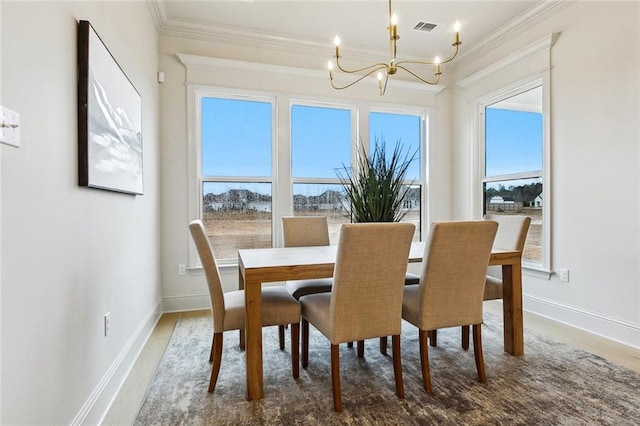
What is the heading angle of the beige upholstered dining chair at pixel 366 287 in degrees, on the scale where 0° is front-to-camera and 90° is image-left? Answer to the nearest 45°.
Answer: approximately 135°

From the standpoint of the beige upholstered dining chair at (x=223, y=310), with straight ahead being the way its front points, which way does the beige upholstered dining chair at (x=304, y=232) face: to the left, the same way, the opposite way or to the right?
to the right

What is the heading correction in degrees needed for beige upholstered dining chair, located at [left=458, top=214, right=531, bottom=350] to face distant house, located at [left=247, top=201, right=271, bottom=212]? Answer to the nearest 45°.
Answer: approximately 45° to its right

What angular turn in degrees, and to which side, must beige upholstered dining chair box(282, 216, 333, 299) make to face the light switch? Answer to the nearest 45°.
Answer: approximately 45° to its right

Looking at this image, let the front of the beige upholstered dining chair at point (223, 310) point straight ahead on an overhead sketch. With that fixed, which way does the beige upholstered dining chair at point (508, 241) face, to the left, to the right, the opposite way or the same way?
the opposite way

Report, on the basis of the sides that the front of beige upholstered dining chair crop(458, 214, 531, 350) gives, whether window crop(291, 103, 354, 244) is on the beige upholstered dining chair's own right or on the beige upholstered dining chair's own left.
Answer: on the beige upholstered dining chair's own right

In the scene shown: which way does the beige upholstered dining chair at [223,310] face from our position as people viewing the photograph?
facing to the right of the viewer

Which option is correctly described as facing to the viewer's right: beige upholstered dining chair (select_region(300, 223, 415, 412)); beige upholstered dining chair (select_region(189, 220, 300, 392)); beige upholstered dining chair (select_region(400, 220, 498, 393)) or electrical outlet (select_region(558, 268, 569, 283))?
beige upholstered dining chair (select_region(189, 220, 300, 392))

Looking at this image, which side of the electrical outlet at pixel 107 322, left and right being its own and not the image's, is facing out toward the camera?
right

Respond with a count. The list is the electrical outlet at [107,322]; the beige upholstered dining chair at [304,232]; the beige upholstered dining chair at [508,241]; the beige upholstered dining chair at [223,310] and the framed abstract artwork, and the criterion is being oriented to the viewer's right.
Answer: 3

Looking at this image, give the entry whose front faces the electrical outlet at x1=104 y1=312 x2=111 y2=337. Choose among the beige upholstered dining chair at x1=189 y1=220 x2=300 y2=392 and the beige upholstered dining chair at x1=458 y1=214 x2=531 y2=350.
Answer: the beige upholstered dining chair at x1=458 y1=214 x2=531 y2=350

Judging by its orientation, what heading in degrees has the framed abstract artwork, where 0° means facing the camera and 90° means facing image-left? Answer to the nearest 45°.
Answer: approximately 270°

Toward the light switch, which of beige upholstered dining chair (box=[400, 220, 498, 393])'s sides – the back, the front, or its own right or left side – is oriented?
left

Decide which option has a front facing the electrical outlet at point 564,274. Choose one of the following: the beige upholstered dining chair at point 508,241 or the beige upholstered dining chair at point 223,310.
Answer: the beige upholstered dining chair at point 223,310
